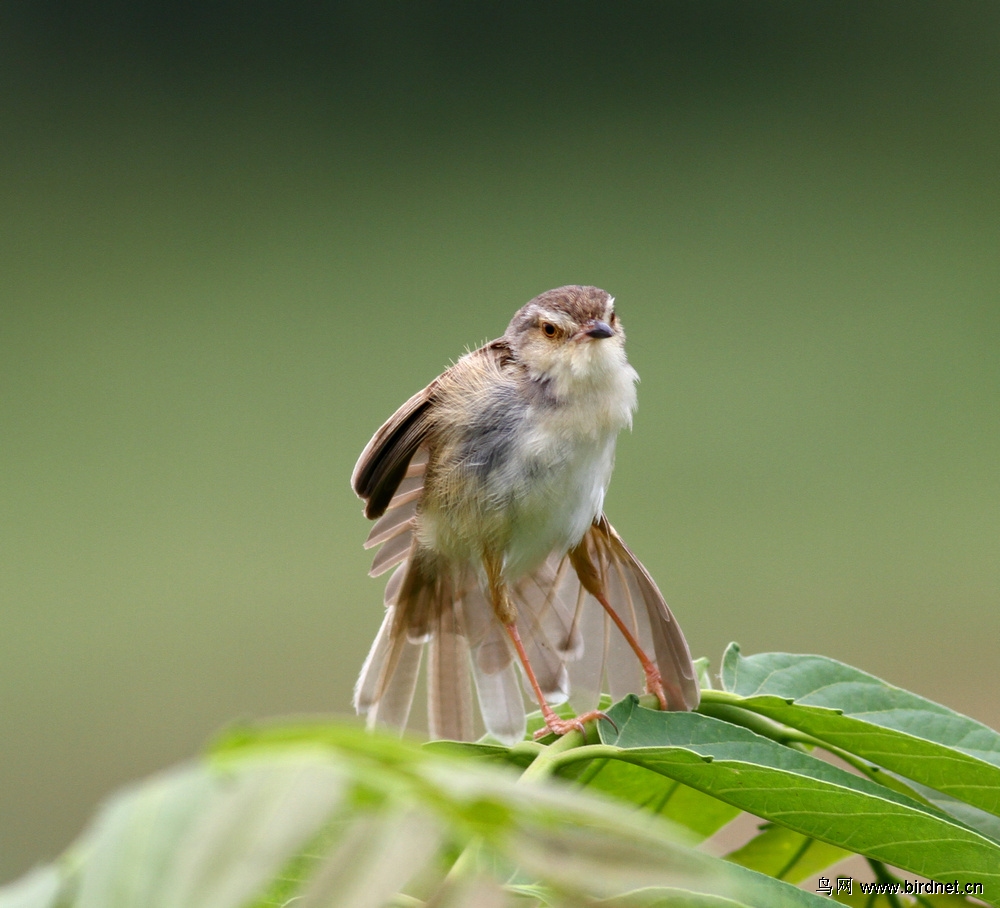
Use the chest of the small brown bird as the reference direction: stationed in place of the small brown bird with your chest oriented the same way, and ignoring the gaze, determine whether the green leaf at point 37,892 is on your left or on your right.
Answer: on your right

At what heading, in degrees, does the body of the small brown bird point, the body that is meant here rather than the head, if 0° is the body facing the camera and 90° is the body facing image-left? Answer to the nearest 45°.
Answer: approximately 315°
